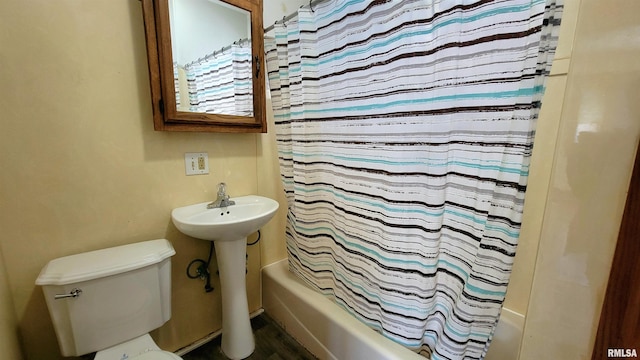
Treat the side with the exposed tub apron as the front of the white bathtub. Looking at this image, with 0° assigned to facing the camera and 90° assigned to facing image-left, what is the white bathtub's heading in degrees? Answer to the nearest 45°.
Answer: approximately 45°

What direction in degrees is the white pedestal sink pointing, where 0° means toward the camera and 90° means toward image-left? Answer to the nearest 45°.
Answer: approximately 315°

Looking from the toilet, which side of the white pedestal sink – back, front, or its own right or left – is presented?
right

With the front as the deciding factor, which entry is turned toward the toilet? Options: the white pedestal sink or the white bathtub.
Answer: the white bathtub
